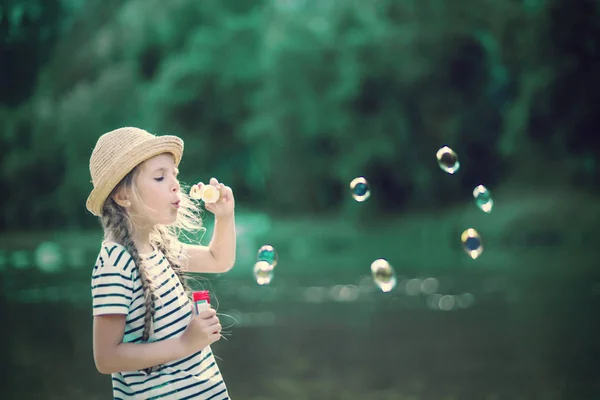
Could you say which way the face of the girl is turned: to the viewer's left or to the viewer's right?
to the viewer's right

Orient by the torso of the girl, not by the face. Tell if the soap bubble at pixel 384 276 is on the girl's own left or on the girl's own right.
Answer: on the girl's own left

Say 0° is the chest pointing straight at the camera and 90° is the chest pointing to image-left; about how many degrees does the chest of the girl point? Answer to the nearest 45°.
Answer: approximately 315°

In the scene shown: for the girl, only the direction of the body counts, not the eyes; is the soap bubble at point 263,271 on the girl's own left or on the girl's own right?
on the girl's own left
